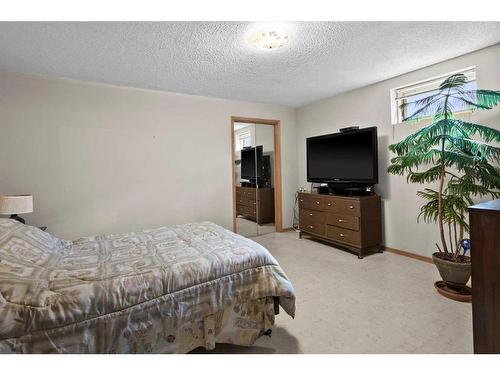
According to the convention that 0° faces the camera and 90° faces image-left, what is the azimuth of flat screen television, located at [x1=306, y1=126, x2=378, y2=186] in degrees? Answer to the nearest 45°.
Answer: approximately 45°

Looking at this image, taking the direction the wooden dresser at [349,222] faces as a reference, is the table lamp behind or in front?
in front

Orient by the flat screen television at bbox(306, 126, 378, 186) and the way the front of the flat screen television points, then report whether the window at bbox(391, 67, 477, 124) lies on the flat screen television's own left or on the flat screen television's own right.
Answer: on the flat screen television's own left

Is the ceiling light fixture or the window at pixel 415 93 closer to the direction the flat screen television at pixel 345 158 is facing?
the ceiling light fixture

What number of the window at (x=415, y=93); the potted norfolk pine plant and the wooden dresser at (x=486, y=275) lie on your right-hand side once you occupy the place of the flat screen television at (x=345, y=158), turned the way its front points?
0

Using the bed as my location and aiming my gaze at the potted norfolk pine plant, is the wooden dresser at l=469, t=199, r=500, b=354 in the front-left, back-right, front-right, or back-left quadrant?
front-right

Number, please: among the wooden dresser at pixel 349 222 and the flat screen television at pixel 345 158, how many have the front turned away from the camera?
0

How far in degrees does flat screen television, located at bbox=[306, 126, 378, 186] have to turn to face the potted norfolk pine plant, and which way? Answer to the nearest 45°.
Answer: approximately 90° to its left

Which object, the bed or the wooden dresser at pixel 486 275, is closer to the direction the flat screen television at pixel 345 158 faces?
the bed

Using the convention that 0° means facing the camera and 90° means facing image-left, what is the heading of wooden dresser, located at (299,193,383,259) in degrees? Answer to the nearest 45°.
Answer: approximately 45°

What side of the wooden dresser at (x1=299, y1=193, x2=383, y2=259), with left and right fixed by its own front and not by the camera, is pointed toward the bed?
front

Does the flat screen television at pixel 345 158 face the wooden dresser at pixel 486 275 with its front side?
no

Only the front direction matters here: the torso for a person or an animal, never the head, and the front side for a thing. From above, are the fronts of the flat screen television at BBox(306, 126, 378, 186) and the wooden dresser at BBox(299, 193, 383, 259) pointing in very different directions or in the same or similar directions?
same or similar directions

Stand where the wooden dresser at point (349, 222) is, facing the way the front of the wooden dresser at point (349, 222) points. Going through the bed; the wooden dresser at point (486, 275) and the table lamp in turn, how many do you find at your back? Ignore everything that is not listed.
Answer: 0

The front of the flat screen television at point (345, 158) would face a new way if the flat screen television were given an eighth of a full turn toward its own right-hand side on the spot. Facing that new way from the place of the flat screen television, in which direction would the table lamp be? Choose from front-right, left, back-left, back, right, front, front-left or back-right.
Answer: front-left

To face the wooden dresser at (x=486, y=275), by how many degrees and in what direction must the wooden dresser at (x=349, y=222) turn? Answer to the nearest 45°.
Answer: approximately 45° to its left
